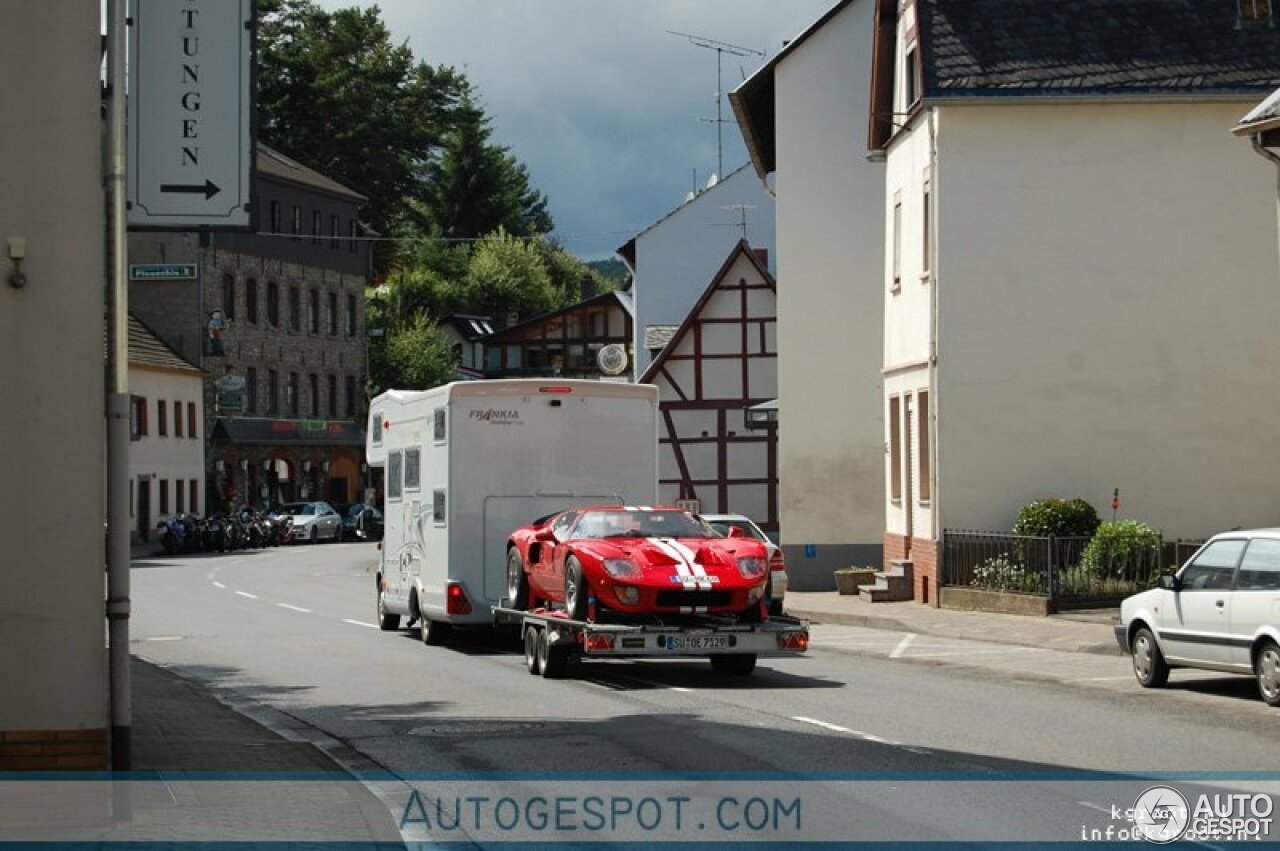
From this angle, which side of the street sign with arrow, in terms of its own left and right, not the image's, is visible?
front

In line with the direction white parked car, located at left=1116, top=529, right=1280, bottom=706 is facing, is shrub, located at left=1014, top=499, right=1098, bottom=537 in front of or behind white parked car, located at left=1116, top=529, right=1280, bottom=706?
in front

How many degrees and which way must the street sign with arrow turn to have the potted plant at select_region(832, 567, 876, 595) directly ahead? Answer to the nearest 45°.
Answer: approximately 135° to its left

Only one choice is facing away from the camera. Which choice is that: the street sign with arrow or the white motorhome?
the white motorhome

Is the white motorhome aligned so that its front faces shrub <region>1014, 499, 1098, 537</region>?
no

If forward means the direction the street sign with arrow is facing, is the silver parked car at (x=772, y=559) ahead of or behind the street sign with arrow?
behind

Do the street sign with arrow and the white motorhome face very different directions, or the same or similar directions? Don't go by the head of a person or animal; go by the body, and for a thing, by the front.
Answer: very different directions

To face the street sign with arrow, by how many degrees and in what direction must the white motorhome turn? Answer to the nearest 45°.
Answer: approximately 180°

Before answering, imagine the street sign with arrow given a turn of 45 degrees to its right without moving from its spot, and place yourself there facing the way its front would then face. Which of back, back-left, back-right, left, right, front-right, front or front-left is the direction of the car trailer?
back

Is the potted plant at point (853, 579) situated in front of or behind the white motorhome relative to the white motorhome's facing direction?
in front

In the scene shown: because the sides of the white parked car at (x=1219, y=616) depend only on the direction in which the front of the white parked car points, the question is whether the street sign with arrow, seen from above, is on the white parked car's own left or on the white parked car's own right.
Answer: on the white parked car's own left

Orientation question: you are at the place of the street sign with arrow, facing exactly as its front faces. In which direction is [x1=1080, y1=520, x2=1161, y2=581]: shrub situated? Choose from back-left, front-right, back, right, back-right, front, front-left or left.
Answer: back-left

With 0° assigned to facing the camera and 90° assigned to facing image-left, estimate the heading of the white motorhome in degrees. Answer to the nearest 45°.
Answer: approximately 180°

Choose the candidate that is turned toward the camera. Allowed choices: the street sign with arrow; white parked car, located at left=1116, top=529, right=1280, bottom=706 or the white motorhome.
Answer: the street sign with arrow

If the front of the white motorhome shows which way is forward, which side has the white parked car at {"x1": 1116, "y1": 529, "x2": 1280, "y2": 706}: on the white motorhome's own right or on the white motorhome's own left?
on the white motorhome's own right

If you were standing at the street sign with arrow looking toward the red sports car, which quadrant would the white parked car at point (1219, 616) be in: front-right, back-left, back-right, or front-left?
front-right

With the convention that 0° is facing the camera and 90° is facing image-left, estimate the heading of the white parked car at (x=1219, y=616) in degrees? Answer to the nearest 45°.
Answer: approximately 135°

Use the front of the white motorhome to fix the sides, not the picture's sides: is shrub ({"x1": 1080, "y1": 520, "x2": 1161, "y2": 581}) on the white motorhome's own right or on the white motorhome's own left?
on the white motorhome's own right

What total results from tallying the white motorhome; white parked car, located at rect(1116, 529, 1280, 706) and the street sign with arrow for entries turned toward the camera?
1
